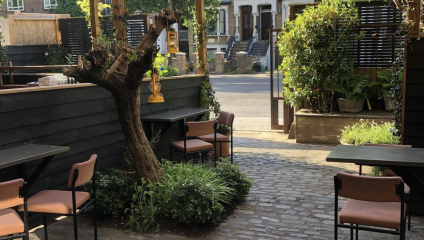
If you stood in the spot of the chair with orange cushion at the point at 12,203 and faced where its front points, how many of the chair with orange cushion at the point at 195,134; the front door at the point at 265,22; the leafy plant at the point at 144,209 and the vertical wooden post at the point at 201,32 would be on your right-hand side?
4

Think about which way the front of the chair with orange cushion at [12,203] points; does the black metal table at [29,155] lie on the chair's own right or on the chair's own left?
on the chair's own right

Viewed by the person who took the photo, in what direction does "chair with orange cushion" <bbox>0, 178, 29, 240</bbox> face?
facing away from the viewer and to the left of the viewer

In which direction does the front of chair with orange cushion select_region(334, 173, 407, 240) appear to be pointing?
away from the camera

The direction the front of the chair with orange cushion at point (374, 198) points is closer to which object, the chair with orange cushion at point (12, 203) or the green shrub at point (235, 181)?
the green shrub

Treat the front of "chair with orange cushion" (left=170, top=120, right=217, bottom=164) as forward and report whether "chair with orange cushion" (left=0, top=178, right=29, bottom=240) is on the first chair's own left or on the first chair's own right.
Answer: on the first chair's own left

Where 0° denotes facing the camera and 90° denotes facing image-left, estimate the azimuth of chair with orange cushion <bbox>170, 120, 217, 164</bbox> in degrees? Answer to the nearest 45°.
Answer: approximately 135°

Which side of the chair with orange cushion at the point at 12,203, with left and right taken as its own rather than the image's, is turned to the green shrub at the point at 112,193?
right

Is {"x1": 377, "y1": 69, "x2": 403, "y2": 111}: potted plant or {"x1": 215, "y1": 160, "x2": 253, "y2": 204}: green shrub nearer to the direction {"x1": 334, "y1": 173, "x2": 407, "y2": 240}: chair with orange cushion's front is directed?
the potted plant

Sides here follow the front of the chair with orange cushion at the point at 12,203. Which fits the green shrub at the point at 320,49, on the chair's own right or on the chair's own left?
on the chair's own right

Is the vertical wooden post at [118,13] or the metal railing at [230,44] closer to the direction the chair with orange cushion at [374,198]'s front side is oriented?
the metal railing
